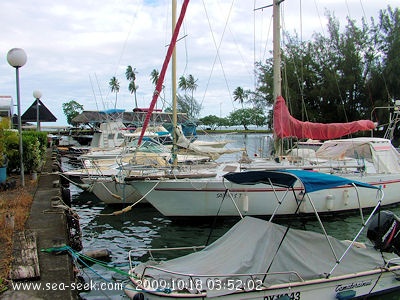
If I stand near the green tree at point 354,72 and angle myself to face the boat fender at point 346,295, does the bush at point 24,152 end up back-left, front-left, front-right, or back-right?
front-right

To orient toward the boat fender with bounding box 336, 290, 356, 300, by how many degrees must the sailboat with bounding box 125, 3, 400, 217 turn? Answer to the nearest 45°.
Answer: approximately 90° to its left

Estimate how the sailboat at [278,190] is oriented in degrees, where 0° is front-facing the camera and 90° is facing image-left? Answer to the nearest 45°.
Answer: approximately 90°

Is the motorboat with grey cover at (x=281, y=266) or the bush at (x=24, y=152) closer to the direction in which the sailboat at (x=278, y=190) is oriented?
the bush

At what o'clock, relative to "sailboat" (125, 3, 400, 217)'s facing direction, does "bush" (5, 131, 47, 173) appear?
The bush is roughly at 12 o'clock from the sailboat.

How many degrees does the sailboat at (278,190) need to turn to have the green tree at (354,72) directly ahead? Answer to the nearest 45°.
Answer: approximately 90° to its right

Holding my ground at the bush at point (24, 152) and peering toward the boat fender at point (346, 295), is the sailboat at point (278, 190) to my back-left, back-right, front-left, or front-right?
front-left

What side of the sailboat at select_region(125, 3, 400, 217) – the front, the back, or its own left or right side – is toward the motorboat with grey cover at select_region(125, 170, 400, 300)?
left
